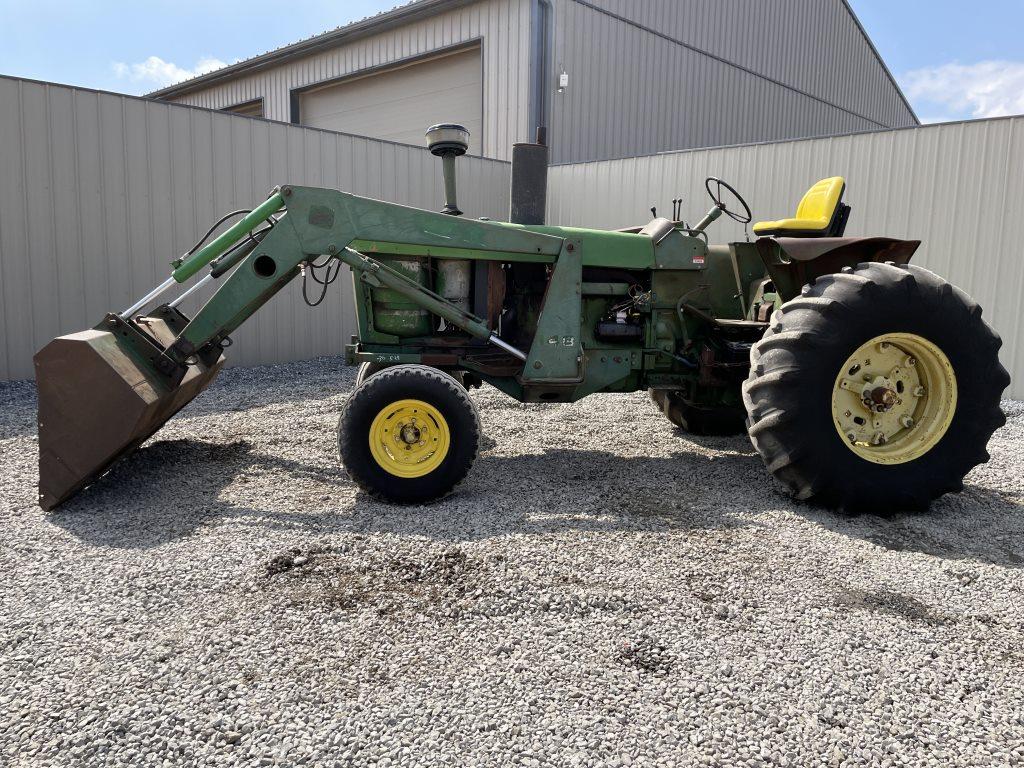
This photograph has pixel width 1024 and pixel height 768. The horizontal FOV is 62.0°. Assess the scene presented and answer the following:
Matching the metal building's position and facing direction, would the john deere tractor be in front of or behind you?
in front

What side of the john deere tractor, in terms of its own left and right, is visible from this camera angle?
left

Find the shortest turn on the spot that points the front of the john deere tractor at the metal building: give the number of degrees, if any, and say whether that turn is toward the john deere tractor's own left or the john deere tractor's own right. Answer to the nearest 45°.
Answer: approximately 90° to the john deere tractor's own right

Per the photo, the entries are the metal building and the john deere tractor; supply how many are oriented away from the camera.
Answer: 0

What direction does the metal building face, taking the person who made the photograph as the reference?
facing the viewer and to the left of the viewer
